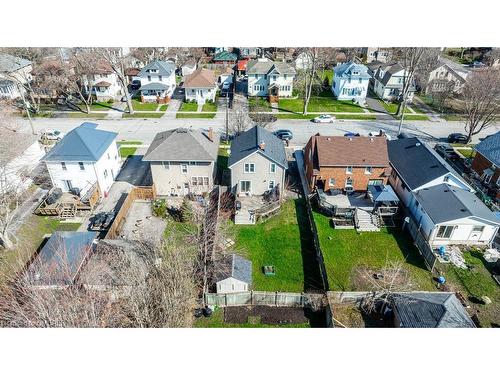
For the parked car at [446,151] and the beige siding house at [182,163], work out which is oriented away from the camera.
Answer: the beige siding house

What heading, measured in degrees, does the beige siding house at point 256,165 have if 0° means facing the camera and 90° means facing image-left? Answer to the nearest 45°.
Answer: approximately 180°

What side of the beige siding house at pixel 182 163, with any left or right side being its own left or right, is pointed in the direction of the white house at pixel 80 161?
left

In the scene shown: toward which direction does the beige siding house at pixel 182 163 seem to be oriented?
away from the camera

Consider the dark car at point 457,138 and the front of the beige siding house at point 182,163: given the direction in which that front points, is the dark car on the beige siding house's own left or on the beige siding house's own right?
on the beige siding house's own right

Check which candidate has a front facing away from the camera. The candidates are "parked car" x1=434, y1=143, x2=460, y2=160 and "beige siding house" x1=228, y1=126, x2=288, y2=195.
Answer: the beige siding house

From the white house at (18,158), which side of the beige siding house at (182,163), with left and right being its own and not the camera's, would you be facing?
left

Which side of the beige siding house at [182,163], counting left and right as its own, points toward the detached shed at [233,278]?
back

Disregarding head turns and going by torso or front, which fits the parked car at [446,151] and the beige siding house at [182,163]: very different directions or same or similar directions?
very different directions

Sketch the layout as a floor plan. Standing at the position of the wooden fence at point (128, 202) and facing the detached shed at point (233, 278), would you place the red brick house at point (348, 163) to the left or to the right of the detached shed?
left

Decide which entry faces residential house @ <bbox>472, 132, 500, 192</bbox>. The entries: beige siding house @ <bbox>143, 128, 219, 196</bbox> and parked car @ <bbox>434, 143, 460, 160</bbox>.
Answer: the parked car

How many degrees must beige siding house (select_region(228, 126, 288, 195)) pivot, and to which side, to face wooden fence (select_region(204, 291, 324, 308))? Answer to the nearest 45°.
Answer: approximately 180°

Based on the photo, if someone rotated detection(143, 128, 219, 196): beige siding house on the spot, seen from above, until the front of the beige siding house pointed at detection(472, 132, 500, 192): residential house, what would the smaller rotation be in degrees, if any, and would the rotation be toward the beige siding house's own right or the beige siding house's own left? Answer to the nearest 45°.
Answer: approximately 90° to the beige siding house's own right

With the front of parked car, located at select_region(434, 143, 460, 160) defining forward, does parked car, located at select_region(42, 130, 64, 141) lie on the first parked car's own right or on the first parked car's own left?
on the first parked car's own right
